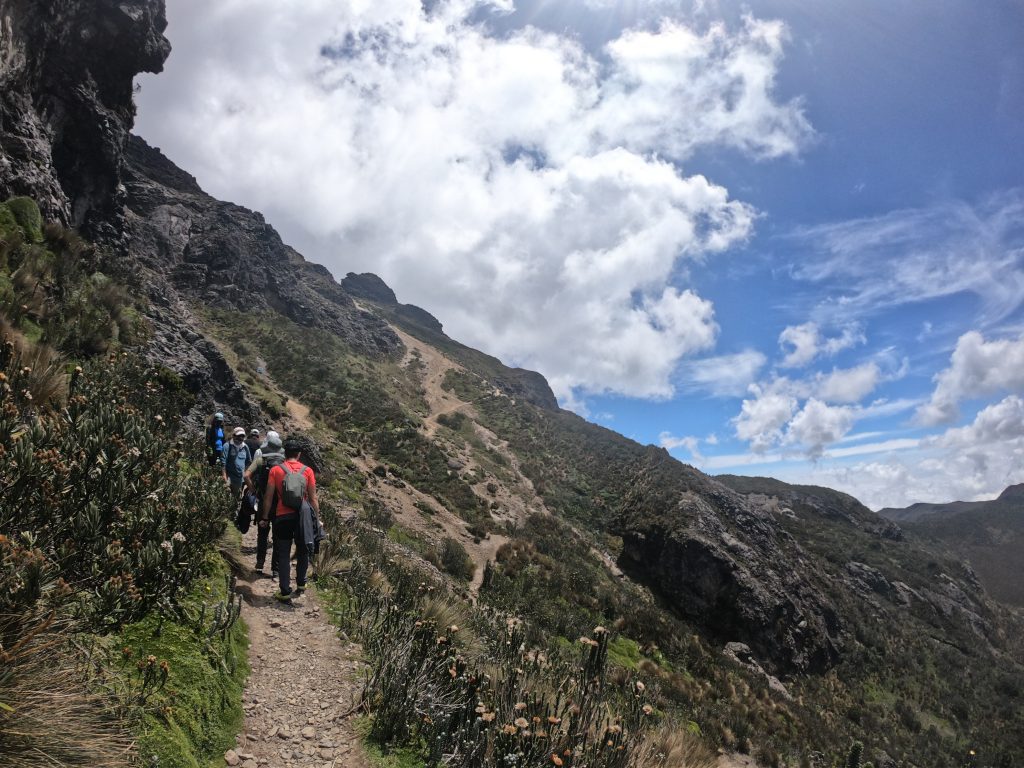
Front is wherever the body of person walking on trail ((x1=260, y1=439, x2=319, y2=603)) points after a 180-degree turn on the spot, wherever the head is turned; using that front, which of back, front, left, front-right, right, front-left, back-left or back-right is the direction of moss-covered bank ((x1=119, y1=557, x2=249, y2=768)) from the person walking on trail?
front

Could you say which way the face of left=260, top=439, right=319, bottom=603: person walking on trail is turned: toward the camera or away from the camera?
away from the camera

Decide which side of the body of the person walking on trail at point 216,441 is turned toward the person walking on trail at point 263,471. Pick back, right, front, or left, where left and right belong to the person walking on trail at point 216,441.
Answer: front

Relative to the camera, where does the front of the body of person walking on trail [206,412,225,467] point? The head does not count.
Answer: away from the camera

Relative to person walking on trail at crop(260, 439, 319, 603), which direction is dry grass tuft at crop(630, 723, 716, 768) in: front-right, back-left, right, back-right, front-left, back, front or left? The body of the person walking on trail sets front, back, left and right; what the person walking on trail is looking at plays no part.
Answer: back-right

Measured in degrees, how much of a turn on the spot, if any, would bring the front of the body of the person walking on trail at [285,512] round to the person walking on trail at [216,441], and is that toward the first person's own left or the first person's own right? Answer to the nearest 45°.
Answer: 0° — they already face them

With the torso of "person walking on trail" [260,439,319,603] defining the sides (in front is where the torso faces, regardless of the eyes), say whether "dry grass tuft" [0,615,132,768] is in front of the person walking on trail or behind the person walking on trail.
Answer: behind

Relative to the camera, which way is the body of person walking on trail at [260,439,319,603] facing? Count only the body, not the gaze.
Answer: away from the camera
